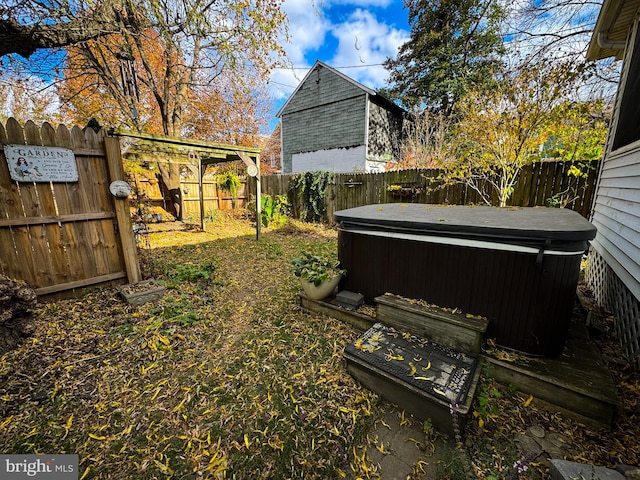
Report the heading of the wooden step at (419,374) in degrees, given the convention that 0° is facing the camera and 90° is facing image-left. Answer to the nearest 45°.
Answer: approximately 45°

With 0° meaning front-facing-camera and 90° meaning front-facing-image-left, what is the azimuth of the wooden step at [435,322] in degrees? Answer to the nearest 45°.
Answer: approximately 45°

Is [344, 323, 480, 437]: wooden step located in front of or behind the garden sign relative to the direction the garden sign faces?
in front

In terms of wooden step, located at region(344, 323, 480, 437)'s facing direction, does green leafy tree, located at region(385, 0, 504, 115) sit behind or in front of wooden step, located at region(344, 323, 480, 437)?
behind

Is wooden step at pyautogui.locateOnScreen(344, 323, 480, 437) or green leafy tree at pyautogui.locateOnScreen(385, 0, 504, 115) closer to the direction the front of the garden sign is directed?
the wooden step

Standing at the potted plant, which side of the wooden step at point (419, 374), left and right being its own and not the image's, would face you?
right

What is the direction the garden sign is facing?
toward the camera

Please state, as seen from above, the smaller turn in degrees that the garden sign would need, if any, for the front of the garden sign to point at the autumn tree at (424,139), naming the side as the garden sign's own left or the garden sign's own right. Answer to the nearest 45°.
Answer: approximately 90° to the garden sign's own left

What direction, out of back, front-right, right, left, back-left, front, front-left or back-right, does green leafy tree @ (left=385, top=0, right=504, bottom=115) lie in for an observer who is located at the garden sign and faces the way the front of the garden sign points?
left

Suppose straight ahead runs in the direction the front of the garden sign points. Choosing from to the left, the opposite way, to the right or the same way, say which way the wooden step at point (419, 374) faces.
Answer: to the right

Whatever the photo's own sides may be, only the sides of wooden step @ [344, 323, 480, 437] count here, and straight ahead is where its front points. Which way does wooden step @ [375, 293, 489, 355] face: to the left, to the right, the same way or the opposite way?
the same way

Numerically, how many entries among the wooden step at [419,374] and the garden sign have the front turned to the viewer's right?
0
